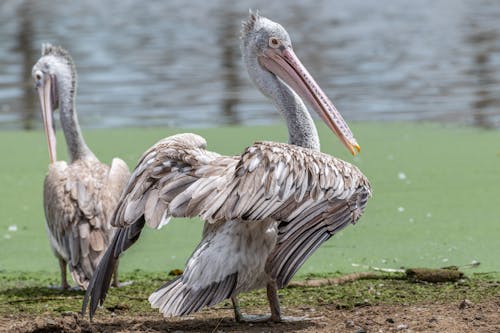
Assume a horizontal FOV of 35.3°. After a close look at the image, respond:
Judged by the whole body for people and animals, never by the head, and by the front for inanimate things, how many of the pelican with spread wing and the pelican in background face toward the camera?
0

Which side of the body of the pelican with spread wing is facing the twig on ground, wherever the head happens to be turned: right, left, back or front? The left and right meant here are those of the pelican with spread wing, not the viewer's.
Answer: front

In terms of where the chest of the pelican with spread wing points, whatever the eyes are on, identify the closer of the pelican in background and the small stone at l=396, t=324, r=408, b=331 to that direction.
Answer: the small stone

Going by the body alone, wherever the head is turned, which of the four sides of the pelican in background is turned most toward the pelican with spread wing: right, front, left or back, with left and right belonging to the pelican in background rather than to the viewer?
back

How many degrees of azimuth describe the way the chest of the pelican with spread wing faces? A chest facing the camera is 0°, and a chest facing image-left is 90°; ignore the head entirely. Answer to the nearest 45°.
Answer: approximately 225°

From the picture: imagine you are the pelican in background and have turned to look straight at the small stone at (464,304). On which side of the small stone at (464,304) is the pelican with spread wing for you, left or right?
right

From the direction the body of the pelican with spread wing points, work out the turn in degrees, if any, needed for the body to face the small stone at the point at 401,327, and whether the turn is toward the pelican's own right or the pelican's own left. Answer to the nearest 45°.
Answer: approximately 45° to the pelican's own right

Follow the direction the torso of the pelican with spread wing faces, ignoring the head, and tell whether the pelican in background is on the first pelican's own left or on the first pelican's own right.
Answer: on the first pelican's own left
